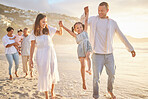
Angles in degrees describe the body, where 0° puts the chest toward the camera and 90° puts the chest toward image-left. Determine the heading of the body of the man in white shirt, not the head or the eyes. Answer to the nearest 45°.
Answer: approximately 0°

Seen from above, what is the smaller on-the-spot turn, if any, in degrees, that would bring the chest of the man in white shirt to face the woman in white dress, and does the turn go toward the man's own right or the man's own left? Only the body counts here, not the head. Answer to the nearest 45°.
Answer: approximately 90° to the man's own right
